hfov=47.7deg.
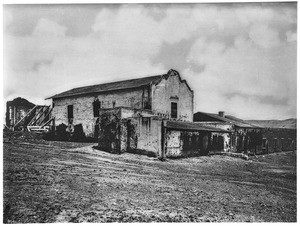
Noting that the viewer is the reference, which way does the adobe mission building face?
facing the viewer and to the right of the viewer
